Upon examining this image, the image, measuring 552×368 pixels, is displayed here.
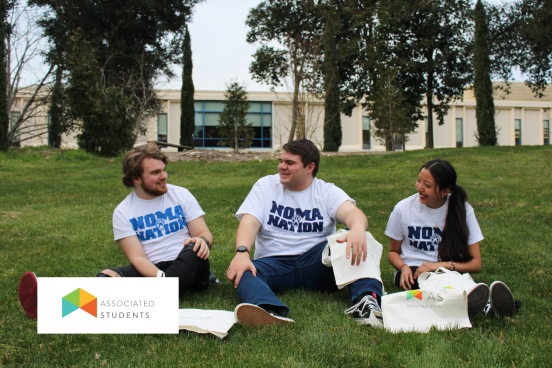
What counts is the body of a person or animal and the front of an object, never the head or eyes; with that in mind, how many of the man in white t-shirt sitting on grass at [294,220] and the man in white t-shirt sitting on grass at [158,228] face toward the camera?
2

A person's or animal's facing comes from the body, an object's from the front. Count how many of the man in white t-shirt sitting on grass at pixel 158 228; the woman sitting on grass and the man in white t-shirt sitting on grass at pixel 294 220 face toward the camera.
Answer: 3

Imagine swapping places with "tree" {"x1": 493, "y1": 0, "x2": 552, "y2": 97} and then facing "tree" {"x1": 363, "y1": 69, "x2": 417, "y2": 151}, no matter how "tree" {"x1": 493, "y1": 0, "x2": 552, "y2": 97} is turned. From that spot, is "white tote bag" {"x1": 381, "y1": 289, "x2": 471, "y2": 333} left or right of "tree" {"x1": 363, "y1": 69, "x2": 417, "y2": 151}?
left

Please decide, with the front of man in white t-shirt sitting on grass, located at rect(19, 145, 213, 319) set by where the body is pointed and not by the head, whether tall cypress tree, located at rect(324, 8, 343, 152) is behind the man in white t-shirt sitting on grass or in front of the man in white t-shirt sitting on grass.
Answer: behind

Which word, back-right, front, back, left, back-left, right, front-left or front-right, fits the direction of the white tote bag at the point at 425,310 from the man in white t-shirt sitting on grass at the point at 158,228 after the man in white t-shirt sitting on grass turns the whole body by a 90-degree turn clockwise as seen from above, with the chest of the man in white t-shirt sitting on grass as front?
back-left

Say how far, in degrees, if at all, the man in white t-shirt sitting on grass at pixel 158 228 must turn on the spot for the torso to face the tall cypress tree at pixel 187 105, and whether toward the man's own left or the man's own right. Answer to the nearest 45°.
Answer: approximately 180°

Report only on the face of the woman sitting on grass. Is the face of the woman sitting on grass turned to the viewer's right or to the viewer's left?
to the viewer's left

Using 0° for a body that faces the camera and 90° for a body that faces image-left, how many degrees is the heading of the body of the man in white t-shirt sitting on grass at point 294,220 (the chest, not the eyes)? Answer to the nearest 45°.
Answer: approximately 0°

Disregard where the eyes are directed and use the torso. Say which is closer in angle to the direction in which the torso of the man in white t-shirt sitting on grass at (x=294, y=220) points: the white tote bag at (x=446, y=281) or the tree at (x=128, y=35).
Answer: the white tote bag

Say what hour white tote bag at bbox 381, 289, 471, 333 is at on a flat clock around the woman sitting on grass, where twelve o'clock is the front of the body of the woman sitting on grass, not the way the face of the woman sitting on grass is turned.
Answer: The white tote bag is roughly at 12 o'clock from the woman sitting on grass.
